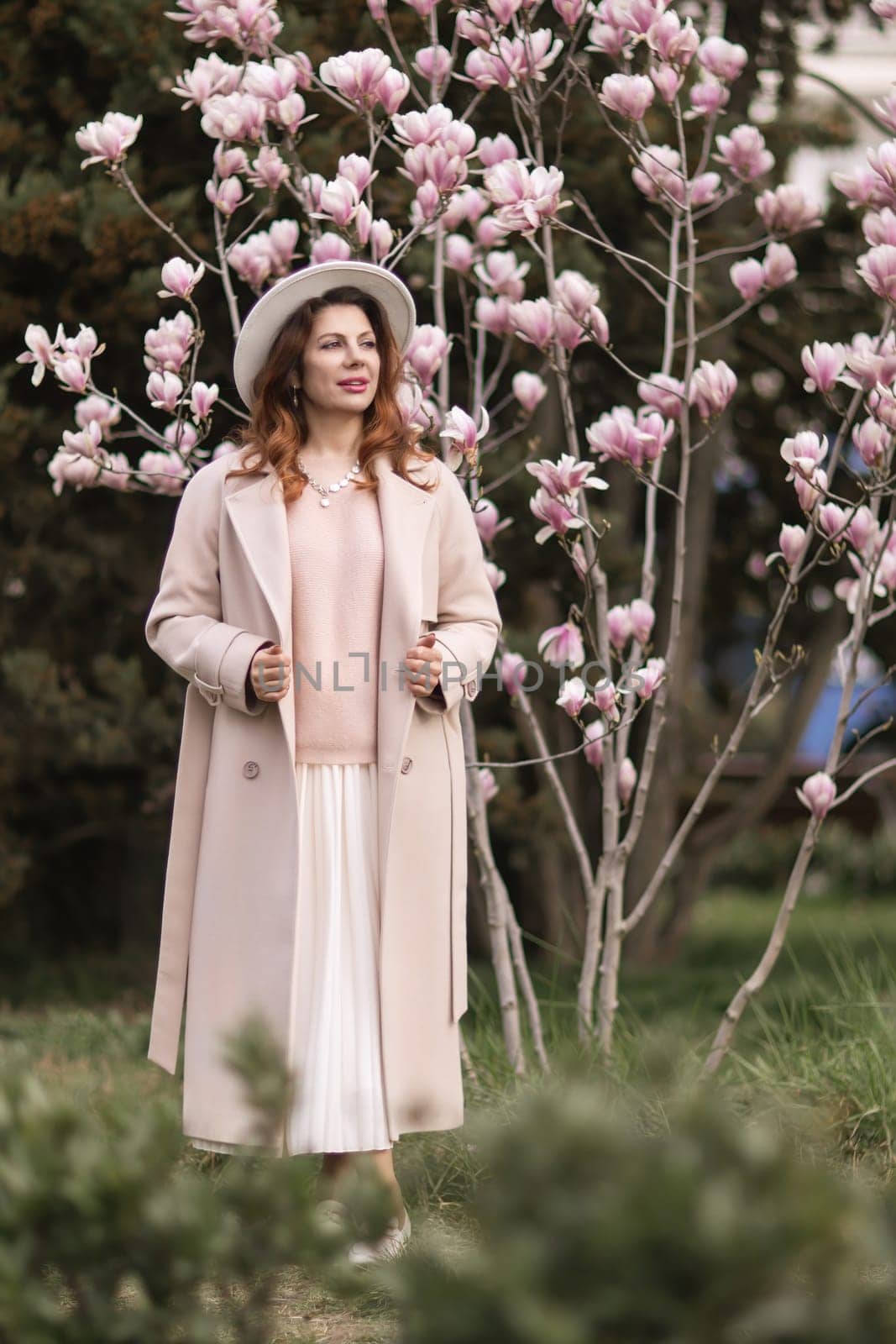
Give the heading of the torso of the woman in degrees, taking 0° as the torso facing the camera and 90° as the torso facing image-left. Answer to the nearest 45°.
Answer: approximately 0°

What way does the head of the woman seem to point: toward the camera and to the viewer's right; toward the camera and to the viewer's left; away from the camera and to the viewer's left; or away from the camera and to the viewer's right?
toward the camera and to the viewer's right
